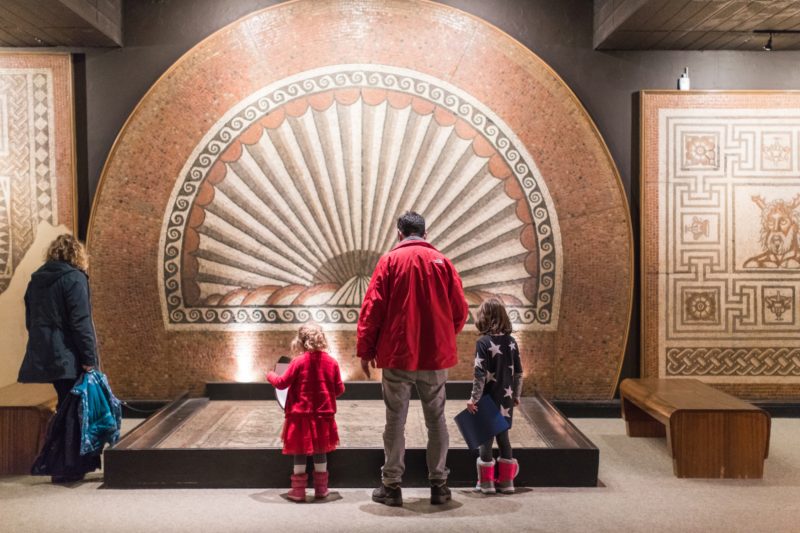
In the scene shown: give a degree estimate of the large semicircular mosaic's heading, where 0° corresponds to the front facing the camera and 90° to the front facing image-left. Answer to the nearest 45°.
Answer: approximately 0°

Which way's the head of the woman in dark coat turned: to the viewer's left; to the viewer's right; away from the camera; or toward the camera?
away from the camera

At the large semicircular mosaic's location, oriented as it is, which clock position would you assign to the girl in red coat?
The girl in red coat is roughly at 12 o'clock from the large semicircular mosaic.

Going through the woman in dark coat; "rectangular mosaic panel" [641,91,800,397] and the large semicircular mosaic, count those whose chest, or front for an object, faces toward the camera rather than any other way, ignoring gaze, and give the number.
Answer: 2

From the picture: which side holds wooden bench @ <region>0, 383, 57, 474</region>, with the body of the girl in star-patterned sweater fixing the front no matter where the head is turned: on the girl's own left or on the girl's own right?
on the girl's own left

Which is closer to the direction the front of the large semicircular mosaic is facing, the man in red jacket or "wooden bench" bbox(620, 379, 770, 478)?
the man in red jacket

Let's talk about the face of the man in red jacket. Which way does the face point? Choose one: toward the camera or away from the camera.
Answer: away from the camera

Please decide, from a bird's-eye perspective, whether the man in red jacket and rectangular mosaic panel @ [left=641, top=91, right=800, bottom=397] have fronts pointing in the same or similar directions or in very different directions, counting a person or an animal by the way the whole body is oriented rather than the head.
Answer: very different directions

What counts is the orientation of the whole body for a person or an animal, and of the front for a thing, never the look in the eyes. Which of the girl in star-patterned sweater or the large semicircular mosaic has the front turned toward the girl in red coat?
the large semicircular mosaic

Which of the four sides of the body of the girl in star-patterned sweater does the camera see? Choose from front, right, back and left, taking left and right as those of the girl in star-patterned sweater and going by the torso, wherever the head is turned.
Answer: back

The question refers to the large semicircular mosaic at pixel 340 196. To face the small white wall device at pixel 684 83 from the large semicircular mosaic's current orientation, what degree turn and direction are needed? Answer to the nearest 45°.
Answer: approximately 90° to its left

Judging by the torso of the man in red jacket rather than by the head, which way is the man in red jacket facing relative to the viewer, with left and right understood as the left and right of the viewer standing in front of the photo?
facing away from the viewer

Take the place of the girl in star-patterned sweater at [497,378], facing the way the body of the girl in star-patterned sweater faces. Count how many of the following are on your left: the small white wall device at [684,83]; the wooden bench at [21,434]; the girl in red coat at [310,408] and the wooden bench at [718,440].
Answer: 2
